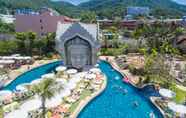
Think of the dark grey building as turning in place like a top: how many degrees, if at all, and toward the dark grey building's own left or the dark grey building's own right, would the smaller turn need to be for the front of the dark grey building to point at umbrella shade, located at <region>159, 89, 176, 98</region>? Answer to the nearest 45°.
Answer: approximately 45° to the dark grey building's own left

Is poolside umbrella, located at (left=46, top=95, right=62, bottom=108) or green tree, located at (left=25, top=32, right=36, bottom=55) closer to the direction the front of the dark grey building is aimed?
the poolside umbrella

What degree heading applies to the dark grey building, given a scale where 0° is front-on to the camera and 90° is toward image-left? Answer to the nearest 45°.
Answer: approximately 0°

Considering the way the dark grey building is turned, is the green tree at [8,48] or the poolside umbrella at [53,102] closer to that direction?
the poolside umbrella

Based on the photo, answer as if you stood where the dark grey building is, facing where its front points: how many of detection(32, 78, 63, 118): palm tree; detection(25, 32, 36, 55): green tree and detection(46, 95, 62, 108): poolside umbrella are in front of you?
2

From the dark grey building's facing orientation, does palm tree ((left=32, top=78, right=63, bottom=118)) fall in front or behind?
in front

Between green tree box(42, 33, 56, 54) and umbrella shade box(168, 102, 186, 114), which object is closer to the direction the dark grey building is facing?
the umbrella shade

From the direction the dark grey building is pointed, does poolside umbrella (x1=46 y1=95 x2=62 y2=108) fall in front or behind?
in front

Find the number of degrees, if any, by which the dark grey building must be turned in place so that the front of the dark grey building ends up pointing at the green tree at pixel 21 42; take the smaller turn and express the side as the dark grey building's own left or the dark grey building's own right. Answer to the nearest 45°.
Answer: approximately 135° to the dark grey building's own right

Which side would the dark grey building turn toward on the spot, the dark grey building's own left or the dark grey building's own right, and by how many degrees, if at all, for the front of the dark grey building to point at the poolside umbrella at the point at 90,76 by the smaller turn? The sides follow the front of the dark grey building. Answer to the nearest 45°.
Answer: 0° — it already faces it

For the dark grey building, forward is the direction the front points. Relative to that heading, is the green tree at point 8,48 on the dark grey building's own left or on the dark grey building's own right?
on the dark grey building's own right

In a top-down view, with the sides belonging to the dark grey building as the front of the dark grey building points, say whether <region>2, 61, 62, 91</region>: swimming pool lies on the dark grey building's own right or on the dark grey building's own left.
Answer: on the dark grey building's own right

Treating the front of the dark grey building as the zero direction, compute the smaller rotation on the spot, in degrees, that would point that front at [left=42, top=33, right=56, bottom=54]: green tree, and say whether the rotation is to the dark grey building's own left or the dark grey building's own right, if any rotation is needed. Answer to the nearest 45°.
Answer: approximately 135° to the dark grey building's own right

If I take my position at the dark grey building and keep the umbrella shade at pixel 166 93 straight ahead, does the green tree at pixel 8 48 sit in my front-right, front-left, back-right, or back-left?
back-right
